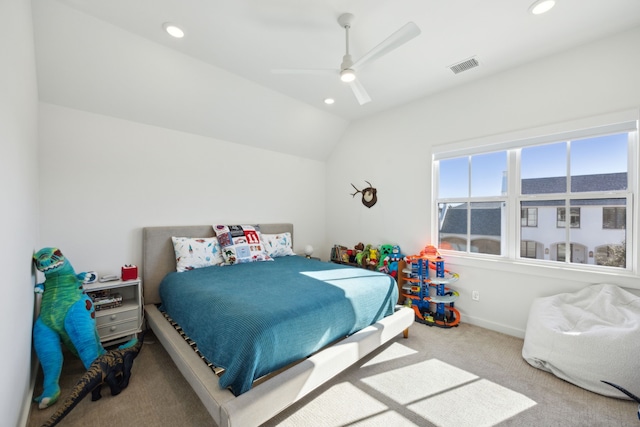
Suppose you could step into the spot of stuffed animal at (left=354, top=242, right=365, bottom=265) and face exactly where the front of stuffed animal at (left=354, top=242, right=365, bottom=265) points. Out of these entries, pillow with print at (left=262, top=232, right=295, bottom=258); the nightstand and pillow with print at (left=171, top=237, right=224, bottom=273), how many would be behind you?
0

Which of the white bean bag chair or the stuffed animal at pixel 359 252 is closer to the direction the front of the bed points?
the white bean bag chair

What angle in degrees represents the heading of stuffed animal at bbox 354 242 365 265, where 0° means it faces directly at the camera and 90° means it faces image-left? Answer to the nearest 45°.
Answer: approximately 45°

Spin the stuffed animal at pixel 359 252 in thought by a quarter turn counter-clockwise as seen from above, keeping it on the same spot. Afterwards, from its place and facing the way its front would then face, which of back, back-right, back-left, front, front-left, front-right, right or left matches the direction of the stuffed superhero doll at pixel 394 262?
front

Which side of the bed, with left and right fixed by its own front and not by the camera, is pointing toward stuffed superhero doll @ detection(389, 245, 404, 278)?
left

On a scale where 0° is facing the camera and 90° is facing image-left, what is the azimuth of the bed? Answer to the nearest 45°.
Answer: approximately 315°

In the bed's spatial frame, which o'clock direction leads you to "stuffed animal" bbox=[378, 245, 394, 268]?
The stuffed animal is roughly at 9 o'clock from the bed.

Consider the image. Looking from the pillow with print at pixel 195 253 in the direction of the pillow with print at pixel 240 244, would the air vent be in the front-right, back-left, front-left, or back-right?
front-right

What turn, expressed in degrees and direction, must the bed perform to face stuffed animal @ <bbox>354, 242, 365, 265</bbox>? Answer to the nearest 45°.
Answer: approximately 90° to its left

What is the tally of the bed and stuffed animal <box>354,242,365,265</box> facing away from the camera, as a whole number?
0
